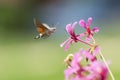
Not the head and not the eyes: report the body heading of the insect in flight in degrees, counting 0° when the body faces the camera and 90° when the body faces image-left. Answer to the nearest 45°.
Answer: approximately 270°
